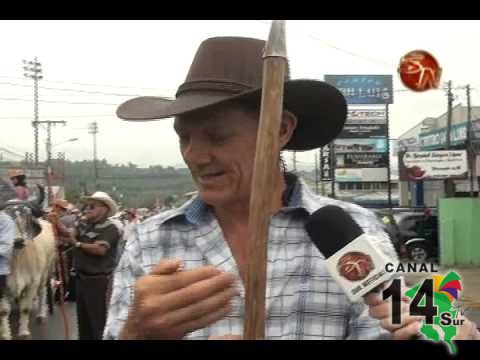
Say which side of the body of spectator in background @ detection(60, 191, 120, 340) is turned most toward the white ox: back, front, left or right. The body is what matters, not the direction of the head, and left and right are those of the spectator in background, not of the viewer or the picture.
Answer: right

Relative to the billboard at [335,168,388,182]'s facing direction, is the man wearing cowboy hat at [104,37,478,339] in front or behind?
in front

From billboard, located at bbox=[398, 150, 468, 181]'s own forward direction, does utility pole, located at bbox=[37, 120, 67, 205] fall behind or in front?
in front

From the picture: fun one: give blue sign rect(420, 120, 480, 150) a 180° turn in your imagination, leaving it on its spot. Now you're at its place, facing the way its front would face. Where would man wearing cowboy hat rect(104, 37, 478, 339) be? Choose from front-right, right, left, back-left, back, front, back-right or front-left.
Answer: back-right

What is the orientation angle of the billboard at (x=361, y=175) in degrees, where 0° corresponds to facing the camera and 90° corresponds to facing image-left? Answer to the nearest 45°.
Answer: approximately 0°
